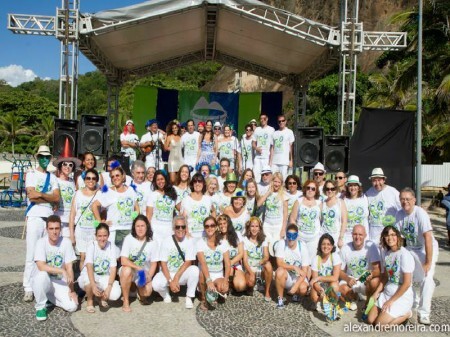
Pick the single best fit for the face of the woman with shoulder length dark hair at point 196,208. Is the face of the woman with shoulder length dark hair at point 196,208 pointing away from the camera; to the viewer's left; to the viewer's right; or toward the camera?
toward the camera

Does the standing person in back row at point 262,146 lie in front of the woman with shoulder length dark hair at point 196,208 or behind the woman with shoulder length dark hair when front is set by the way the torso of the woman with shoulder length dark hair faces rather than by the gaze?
behind

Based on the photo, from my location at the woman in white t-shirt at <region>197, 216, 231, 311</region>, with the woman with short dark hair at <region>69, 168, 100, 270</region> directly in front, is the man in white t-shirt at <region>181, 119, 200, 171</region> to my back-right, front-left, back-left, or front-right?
front-right

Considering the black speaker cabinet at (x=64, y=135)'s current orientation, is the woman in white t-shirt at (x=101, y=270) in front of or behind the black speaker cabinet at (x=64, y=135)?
in front

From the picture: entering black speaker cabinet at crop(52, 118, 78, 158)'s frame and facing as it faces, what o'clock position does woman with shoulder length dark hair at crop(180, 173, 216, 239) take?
The woman with shoulder length dark hair is roughly at 11 o'clock from the black speaker cabinet.

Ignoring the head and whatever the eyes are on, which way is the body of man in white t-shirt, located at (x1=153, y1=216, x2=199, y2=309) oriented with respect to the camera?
toward the camera

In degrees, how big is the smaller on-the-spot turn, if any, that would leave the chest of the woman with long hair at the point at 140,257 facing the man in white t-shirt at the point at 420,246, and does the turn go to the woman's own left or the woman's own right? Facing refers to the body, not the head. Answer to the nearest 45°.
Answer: approximately 90° to the woman's own left

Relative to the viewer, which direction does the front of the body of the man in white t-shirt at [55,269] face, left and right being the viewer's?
facing the viewer

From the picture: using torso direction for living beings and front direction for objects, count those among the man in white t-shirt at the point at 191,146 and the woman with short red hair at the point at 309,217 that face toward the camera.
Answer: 2

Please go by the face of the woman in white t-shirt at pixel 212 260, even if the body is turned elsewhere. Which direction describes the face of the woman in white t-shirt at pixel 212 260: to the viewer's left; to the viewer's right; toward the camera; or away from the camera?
toward the camera

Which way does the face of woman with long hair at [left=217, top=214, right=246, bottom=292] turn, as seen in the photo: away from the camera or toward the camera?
toward the camera

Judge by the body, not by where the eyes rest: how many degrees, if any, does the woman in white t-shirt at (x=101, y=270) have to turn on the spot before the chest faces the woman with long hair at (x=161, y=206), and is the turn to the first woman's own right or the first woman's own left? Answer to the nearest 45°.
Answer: approximately 135° to the first woman's own left

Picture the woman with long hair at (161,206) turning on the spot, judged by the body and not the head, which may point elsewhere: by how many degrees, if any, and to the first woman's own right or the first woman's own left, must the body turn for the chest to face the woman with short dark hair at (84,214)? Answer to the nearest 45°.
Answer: approximately 90° to the first woman's own right

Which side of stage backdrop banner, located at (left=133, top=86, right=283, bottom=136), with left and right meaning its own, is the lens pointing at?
front

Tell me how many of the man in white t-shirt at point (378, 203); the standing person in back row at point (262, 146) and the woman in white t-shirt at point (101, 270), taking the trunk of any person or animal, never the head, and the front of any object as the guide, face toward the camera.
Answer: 3

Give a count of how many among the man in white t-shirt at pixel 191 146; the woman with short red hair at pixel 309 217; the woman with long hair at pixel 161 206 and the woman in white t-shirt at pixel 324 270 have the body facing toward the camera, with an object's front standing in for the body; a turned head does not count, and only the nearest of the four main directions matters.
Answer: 4

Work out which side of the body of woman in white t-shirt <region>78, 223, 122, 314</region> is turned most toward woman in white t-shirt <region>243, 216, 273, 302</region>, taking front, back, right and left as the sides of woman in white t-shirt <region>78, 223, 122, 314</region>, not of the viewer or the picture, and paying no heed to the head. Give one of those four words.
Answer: left

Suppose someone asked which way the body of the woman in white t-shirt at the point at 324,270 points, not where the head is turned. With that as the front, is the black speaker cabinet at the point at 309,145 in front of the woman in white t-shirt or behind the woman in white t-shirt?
behind
